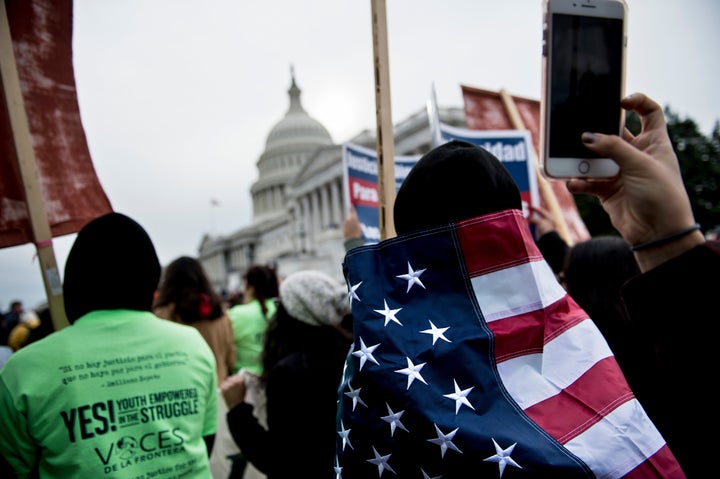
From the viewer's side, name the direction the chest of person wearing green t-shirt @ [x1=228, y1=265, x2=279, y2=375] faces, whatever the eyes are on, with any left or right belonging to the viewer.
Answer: facing away from the viewer and to the left of the viewer

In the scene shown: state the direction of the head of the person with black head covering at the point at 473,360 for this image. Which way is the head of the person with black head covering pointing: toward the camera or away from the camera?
away from the camera

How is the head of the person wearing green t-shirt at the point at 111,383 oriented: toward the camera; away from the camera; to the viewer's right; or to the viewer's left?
away from the camera

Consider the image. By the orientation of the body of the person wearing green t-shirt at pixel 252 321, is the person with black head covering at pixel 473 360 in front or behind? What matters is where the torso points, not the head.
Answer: behind

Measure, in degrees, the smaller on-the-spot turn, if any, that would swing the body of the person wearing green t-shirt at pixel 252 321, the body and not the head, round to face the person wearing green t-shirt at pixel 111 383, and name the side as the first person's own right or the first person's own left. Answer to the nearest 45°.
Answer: approximately 135° to the first person's own left

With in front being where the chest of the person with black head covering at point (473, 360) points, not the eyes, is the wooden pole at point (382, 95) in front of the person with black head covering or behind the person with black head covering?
in front

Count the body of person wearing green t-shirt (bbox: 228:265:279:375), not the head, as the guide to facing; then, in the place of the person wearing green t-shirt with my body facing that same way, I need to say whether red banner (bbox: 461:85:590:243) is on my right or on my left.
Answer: on my right

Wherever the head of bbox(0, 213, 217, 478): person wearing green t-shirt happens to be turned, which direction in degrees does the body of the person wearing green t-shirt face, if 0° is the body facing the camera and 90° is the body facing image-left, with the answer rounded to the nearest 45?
approximately 180°

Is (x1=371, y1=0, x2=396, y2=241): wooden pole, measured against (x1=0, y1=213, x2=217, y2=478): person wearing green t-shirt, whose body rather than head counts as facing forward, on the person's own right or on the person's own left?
on the person's own right

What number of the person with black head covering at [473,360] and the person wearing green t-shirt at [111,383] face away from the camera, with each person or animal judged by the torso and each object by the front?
2

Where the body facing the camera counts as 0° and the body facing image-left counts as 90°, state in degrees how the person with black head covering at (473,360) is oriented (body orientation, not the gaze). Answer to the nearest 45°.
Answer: approximately 180°

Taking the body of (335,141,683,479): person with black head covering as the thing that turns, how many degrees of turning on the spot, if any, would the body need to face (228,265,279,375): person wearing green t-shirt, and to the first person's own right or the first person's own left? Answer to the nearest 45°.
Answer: approximately 45° to the first person's own left

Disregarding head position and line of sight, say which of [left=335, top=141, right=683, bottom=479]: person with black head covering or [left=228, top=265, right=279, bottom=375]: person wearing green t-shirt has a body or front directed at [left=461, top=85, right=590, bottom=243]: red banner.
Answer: the person with black head covering

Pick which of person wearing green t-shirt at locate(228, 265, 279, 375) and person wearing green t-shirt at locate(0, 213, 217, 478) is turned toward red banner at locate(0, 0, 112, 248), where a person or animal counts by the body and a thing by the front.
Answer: person wearing green t-shirt at locate(0, 213, 217, 478)

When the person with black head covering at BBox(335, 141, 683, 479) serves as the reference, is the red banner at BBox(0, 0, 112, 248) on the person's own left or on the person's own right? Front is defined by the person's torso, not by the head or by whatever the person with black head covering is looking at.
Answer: on the person's own left
